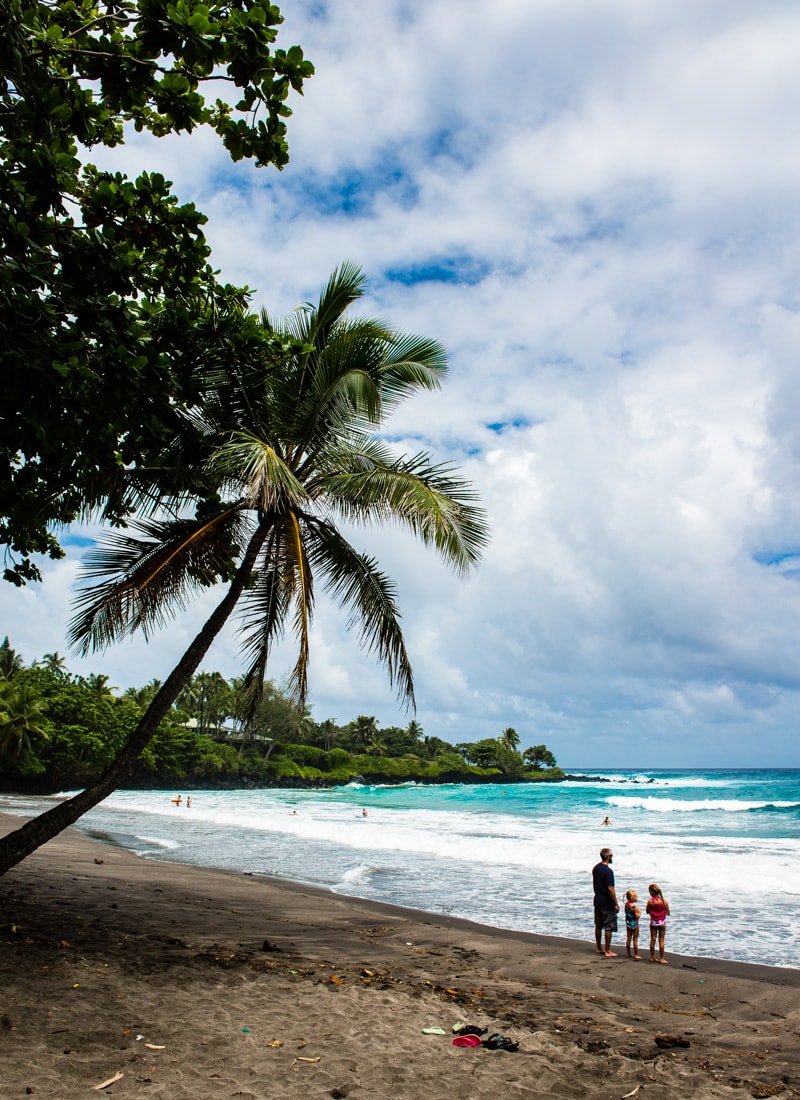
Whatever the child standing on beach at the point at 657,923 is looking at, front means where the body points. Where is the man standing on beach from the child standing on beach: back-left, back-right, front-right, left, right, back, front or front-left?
left

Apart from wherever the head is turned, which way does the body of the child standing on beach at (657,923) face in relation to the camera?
away from the camera

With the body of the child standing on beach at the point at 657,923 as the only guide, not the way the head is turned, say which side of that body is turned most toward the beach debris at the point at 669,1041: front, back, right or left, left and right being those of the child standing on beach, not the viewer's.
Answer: back

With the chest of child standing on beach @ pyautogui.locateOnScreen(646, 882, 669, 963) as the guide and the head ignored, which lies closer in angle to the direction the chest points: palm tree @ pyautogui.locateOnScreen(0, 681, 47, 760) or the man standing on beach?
the palm tree

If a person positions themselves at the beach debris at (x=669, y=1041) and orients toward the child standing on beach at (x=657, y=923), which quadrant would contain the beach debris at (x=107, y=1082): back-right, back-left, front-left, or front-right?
back-left

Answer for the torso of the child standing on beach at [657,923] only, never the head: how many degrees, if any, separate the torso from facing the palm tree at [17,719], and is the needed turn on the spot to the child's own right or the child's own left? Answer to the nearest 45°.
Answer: approximately 45° to the child's own left

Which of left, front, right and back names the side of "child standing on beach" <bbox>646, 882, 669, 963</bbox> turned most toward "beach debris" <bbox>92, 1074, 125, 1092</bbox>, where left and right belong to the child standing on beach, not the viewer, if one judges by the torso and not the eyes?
back
